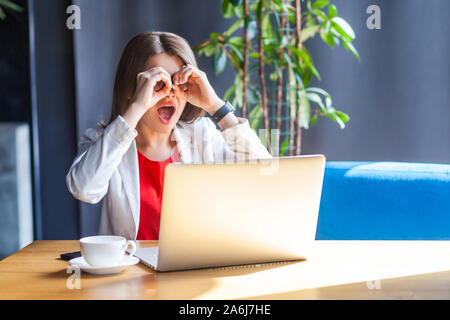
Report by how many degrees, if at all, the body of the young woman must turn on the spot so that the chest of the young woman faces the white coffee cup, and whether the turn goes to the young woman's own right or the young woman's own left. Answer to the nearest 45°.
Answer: approximately 45° to the young woman's own right

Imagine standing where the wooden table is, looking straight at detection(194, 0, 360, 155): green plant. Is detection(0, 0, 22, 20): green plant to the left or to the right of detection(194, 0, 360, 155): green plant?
left

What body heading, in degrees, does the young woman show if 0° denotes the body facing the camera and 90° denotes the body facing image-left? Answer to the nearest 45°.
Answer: approximately 315°

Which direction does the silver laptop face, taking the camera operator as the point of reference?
facing away from the viewer and to the left of the viewer

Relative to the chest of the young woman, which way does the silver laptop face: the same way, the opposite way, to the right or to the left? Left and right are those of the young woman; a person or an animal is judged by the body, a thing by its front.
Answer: the opposite way

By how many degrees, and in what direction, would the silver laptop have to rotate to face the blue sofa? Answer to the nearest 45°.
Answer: approximately 90° to its right

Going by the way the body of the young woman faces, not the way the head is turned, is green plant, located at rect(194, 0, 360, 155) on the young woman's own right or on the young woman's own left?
on the young woman's own left
